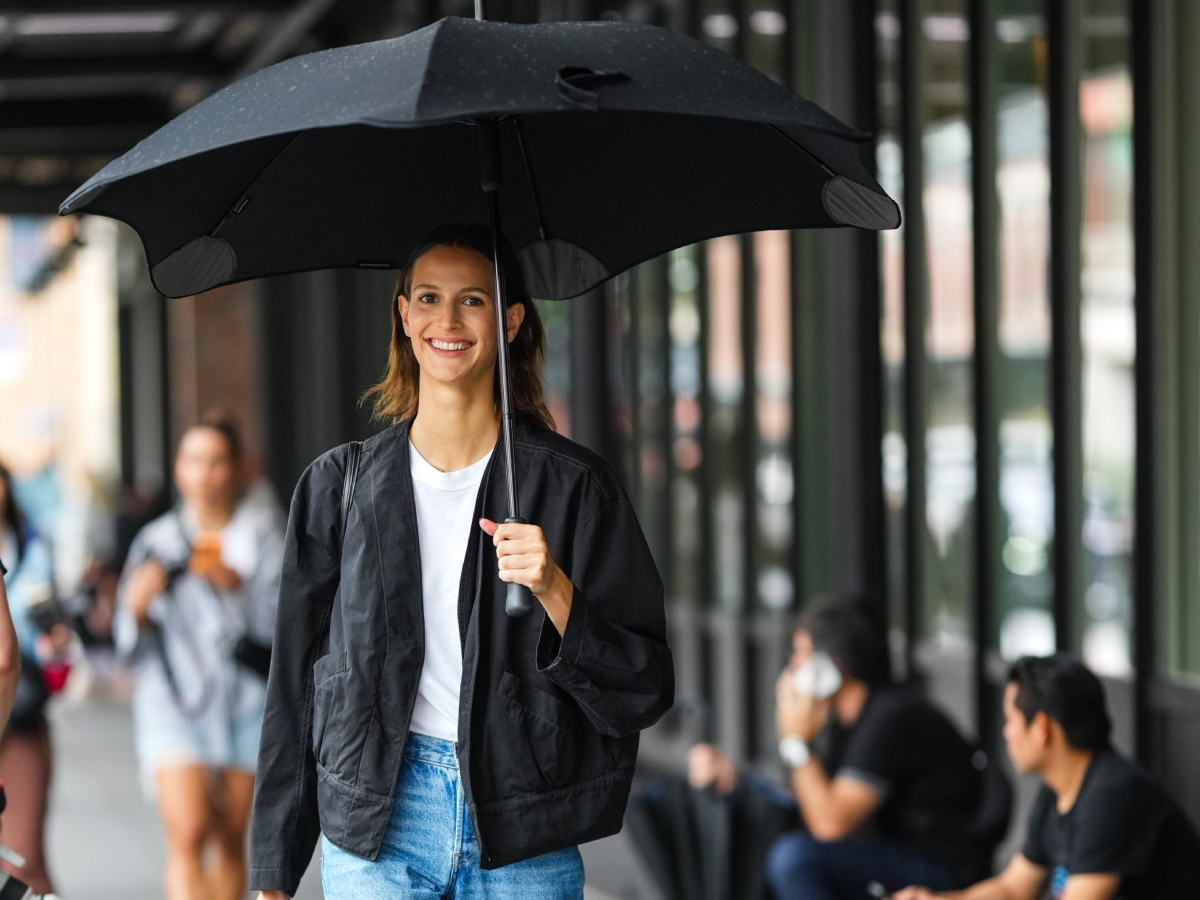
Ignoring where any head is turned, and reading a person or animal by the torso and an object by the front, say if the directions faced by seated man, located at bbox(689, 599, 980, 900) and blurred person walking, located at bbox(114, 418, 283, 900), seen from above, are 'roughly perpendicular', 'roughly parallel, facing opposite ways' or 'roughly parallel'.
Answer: roughly perpendicular

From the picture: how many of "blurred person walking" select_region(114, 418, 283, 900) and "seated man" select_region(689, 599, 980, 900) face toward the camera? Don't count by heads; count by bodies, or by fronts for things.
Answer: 1

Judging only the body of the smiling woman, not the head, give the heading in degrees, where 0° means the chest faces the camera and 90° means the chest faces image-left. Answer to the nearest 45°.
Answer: approximately 0°

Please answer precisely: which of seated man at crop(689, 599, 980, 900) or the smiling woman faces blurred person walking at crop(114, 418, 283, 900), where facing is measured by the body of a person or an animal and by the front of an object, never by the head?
the seated man

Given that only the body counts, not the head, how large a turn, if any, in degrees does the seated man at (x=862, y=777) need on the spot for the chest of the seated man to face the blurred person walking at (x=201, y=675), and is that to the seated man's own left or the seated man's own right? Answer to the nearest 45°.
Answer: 0° — they already face them

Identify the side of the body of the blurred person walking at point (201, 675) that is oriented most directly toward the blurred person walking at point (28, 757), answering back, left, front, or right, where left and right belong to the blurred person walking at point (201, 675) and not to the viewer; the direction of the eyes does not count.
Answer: right

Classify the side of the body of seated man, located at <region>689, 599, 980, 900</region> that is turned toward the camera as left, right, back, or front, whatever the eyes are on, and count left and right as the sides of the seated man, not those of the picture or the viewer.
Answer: left

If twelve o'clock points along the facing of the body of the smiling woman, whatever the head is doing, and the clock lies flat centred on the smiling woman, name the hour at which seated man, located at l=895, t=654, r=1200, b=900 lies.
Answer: The seated man is roughly at 8 o'clock from the smiling woman.

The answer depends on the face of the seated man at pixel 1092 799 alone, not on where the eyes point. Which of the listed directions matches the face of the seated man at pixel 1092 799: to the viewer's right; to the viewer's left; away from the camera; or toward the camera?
to the viewer's left

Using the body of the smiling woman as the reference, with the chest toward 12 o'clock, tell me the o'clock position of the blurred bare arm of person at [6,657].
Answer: The blurred bare arm of person is roughly at 4 o'clock from the smiling woman.

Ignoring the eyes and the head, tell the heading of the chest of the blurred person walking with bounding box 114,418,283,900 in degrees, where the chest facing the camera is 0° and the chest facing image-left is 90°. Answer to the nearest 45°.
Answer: approximately 0°

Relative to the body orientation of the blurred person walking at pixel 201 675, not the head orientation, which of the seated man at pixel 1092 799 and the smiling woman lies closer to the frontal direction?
the smiling woman
